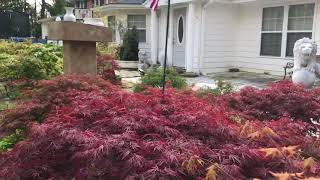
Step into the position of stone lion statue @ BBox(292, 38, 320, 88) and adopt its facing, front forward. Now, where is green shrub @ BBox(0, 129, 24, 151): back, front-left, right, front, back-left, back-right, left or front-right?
front-right

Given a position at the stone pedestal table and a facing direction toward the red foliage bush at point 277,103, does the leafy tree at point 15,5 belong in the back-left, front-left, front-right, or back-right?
back-left

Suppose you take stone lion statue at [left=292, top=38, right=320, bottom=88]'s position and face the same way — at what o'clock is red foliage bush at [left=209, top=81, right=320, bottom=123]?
The red foliage bush is roughly at 12 o'clock from the stone lion statue.

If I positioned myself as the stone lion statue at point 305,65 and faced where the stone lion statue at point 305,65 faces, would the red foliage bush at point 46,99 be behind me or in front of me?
in front

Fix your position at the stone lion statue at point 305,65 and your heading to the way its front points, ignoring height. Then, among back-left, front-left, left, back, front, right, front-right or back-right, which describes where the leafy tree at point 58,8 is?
back-right

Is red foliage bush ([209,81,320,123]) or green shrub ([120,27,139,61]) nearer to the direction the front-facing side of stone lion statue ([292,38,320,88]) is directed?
the red foliage bush

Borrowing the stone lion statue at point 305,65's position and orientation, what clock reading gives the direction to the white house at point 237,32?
The white house is roughly at 5 o'clock from the stone lion statue.

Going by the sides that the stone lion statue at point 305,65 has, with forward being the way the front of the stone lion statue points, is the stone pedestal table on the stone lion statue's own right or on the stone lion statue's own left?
on the stone lion statue's own right

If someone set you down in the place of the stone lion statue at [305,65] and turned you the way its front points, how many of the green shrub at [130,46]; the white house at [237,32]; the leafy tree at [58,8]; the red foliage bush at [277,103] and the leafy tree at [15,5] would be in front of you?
1

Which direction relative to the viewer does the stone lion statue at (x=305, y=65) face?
toward the camera

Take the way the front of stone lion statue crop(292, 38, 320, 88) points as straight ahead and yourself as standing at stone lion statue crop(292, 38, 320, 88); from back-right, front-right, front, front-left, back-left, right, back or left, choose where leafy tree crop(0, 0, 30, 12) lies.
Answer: back-right

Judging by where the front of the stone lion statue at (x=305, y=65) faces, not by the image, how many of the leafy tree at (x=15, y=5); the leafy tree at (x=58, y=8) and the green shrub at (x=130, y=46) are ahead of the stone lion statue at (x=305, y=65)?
0

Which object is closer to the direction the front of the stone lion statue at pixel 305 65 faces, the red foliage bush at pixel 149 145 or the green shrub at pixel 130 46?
the red foliage bush

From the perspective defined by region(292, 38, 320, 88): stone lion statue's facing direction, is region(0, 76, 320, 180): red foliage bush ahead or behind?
ahead
